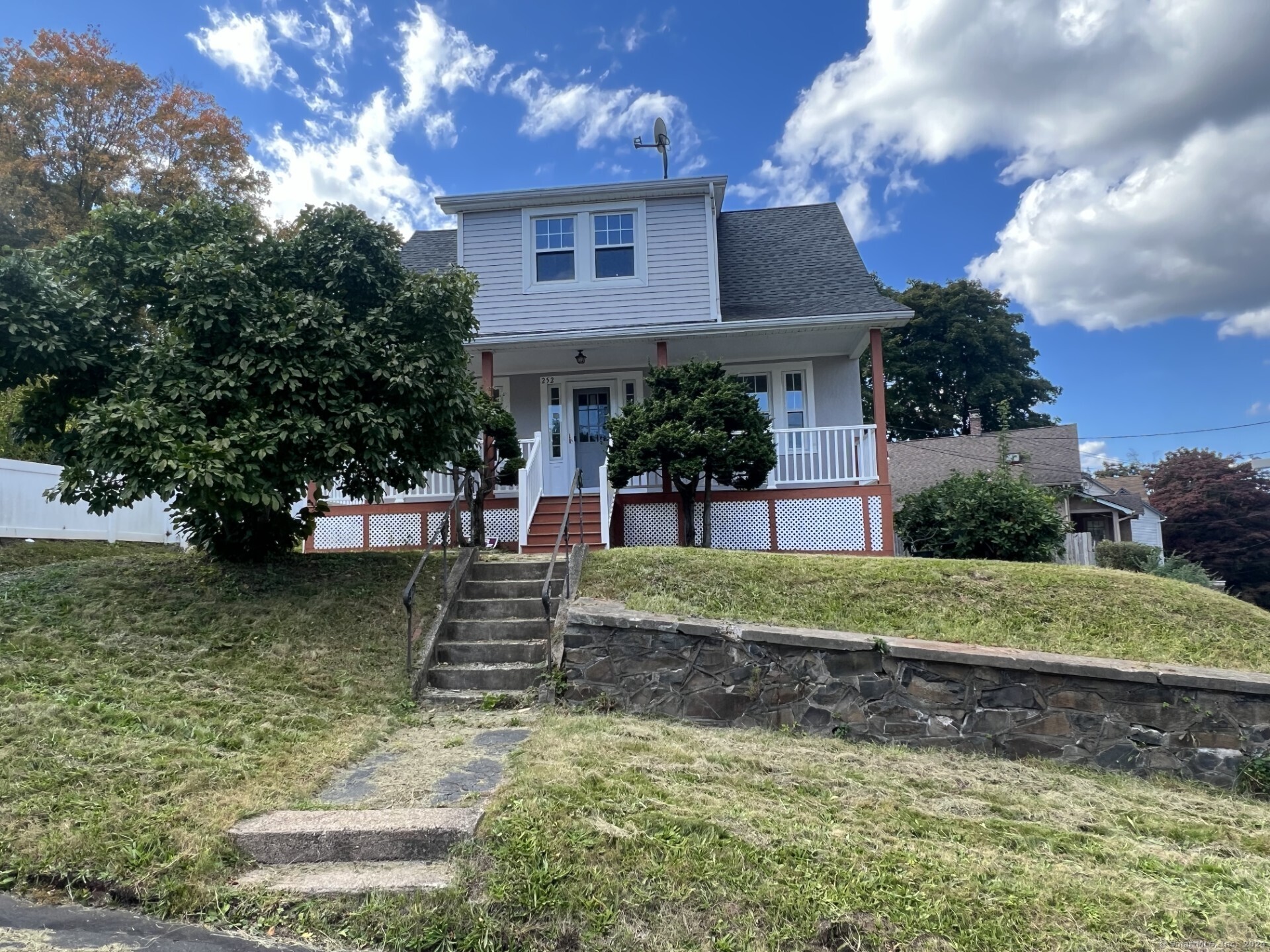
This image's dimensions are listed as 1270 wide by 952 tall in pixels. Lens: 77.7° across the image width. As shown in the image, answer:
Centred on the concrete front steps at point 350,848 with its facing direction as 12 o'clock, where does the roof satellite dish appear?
The roof satellite dish is roughly at 7 o'clock from the concrete front steps.

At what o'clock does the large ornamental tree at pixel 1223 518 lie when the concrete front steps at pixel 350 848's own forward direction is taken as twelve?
The large ornamental tree is roughly at 8 o'clock from the concrete front steps.

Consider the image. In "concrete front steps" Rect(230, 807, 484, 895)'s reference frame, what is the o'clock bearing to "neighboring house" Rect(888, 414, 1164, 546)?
The neighboring house is roughly at 8 o'clock from the concrete front steps.

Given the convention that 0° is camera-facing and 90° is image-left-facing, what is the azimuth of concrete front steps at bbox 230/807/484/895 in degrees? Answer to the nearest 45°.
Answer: approximately 0°

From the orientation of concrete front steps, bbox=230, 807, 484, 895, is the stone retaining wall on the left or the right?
on its left

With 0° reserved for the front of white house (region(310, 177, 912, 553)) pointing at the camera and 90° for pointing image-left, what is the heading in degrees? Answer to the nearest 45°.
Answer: approximately 0°

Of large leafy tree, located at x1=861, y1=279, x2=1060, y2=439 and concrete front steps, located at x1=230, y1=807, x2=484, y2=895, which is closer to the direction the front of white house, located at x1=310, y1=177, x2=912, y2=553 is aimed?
the concrete front steps

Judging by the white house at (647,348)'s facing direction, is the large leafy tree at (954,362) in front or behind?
behind

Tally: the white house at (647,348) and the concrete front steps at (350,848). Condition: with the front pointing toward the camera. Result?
2

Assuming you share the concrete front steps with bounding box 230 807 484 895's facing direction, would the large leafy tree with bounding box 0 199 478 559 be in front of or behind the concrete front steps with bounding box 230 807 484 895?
behind

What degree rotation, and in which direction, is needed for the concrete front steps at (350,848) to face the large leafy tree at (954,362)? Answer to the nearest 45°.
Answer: approximately 135° to its left

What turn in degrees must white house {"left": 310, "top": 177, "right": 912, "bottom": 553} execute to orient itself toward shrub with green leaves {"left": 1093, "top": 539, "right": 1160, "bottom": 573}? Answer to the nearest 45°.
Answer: approximately 90° to its left

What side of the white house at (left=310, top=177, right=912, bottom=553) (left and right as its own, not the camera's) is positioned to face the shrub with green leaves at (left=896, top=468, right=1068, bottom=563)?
left
